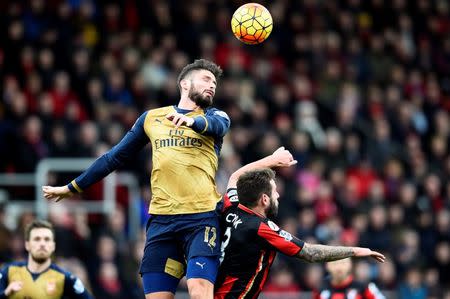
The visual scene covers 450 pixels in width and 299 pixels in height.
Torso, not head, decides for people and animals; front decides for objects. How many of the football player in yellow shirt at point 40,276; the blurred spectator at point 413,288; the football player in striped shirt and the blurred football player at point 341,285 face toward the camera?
3

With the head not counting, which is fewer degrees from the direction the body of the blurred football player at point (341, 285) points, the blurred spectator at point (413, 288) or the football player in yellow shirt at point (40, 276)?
the football player in yellow shirt

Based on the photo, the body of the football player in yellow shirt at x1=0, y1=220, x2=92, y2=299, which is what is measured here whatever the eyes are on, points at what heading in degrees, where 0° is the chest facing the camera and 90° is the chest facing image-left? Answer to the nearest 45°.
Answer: approximately 0°

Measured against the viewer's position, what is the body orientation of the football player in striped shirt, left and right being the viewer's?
facing away from the viewer and to the right of the viewer

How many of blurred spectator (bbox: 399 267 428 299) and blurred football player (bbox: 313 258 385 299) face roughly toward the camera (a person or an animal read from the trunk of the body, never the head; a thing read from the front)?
2

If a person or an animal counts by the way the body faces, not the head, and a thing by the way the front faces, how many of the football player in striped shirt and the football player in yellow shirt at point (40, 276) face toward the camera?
1
